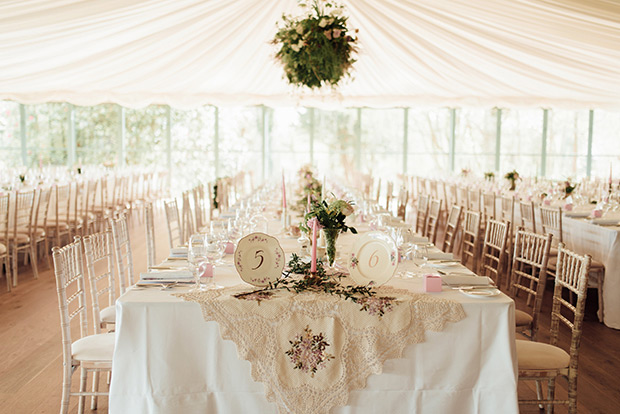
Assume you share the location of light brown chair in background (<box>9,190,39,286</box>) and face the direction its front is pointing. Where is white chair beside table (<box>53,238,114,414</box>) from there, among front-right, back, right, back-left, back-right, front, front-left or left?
back-left

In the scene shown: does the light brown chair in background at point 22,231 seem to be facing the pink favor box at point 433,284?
no

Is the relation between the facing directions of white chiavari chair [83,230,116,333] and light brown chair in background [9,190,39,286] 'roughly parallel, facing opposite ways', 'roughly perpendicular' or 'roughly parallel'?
roughly parallel, facing opposite ways

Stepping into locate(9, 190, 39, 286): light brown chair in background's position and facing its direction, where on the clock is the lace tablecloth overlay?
The lace tablecloth overlay is roughly at 7 o'clock from the light brown chair in background.

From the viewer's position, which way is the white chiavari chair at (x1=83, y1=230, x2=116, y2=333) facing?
facing the viewer and to the right of the viewer

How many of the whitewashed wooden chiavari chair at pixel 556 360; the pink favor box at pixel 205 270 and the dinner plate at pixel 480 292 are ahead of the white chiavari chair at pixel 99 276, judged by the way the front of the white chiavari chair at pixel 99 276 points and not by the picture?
3

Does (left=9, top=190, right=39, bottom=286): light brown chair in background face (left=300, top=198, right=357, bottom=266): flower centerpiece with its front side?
no

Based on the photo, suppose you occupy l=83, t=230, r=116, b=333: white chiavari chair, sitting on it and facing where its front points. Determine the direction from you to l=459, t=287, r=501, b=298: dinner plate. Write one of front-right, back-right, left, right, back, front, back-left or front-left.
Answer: front

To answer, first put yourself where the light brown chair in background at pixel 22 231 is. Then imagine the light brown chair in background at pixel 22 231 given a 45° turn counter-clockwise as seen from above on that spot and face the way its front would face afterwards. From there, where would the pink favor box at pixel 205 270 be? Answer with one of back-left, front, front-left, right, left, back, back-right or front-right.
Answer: left

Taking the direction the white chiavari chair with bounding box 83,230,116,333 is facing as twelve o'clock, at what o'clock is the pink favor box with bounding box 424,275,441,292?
The pink favor box is roughly at 12 o'clock from the white chiavari chair.

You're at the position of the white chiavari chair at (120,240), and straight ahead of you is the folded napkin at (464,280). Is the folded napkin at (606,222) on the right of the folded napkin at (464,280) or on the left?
left

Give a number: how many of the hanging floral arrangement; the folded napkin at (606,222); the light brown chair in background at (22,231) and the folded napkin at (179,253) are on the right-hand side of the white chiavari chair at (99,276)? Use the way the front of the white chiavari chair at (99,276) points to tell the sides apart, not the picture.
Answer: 0

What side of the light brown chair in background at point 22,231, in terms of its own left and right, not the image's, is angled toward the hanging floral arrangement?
back

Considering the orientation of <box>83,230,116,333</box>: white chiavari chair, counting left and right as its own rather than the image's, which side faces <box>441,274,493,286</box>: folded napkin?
front

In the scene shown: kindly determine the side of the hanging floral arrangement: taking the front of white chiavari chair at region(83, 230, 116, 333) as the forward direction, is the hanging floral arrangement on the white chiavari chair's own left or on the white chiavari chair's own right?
on the white chiavari chair's own left

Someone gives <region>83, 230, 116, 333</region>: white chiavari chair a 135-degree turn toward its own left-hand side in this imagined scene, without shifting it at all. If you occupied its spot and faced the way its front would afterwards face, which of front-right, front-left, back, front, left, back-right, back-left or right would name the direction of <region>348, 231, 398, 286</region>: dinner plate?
back-right

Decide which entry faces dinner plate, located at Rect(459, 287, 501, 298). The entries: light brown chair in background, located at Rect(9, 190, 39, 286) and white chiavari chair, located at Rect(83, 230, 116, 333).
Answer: the white chiavari chair
